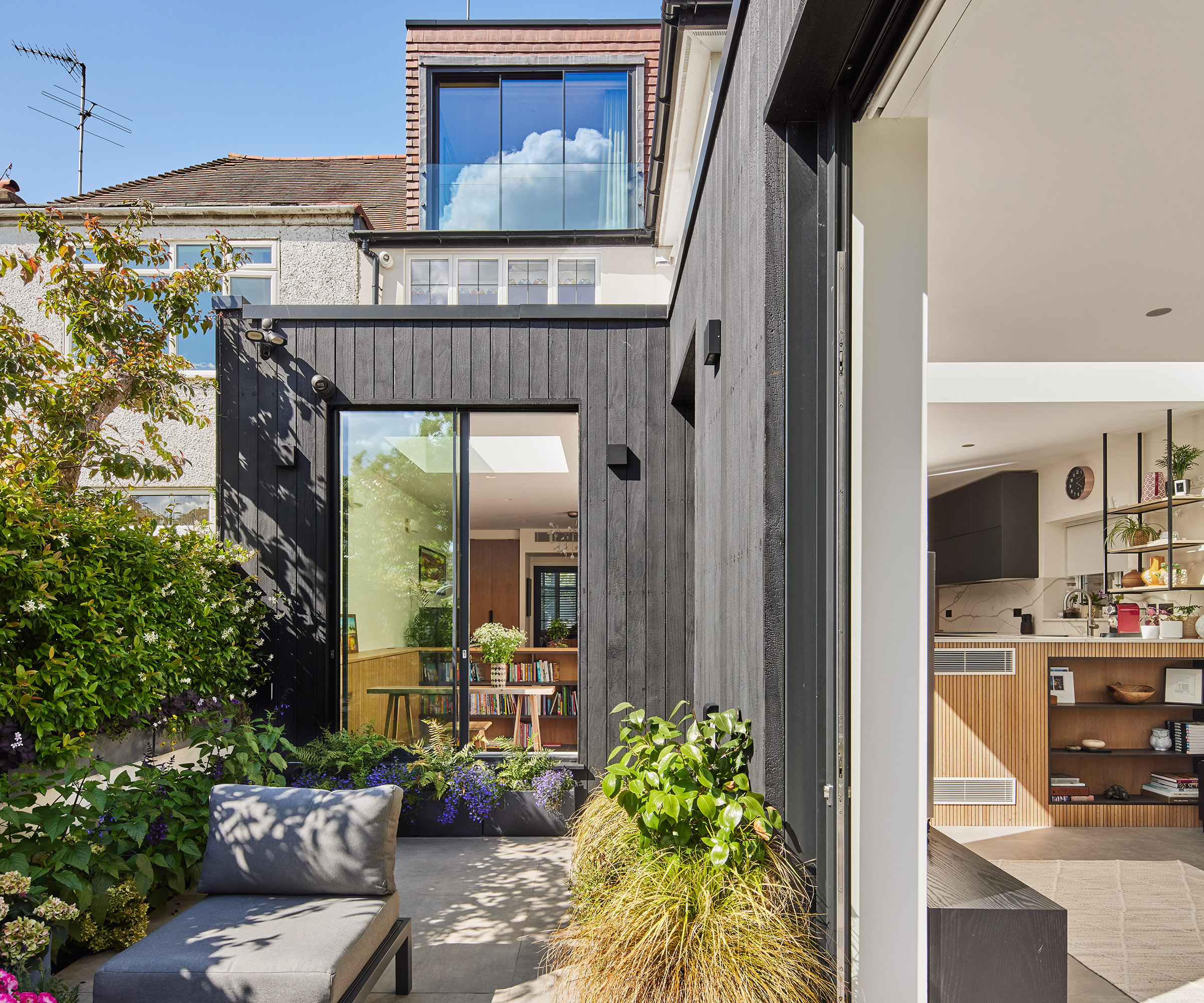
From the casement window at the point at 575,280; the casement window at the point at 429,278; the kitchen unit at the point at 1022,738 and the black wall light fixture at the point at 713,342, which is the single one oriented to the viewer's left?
the black wall light fixture

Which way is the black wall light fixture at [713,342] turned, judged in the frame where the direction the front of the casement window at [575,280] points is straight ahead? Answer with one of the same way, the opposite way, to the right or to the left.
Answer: to the right

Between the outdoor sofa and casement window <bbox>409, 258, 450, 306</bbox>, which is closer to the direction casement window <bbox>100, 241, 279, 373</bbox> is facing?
the outdoor sofa

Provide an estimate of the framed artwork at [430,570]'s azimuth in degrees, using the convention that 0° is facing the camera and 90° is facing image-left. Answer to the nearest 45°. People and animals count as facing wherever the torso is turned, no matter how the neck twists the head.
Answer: approximately 315°

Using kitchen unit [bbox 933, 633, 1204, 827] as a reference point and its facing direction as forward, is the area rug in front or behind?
in front

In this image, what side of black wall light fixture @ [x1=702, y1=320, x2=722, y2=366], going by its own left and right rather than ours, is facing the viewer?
left

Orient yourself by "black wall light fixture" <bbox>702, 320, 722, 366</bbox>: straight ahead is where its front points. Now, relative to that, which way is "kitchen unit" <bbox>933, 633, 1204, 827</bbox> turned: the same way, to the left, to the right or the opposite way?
to the left
